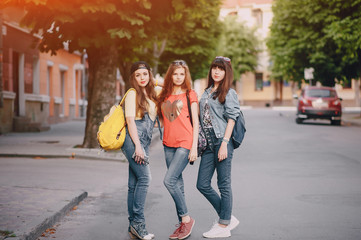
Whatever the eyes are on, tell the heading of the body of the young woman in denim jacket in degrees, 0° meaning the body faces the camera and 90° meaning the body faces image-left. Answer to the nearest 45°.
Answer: approximately 45°

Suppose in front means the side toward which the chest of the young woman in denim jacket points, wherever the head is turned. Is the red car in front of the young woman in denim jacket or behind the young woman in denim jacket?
behind

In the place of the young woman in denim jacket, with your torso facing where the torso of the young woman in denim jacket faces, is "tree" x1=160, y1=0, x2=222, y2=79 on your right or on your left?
on your right

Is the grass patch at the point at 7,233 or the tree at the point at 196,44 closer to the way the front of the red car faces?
the tree

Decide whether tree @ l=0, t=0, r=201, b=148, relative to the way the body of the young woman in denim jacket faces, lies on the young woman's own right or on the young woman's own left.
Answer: on the young woman's own right

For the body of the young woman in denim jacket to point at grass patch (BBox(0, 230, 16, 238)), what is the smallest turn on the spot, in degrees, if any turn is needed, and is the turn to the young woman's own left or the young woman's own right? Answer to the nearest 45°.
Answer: approximately 45° to the young woman's own right
